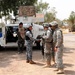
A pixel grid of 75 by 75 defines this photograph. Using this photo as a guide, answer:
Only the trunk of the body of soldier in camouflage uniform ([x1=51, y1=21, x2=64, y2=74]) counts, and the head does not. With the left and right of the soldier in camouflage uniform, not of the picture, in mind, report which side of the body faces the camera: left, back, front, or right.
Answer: left

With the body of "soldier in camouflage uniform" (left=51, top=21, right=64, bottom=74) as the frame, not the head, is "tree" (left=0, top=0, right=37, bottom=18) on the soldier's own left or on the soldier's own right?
on the soldier's own right

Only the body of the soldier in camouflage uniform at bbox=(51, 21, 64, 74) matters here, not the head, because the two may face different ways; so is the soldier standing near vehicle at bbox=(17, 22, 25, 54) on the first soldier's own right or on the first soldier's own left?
on the first soldier's own right
